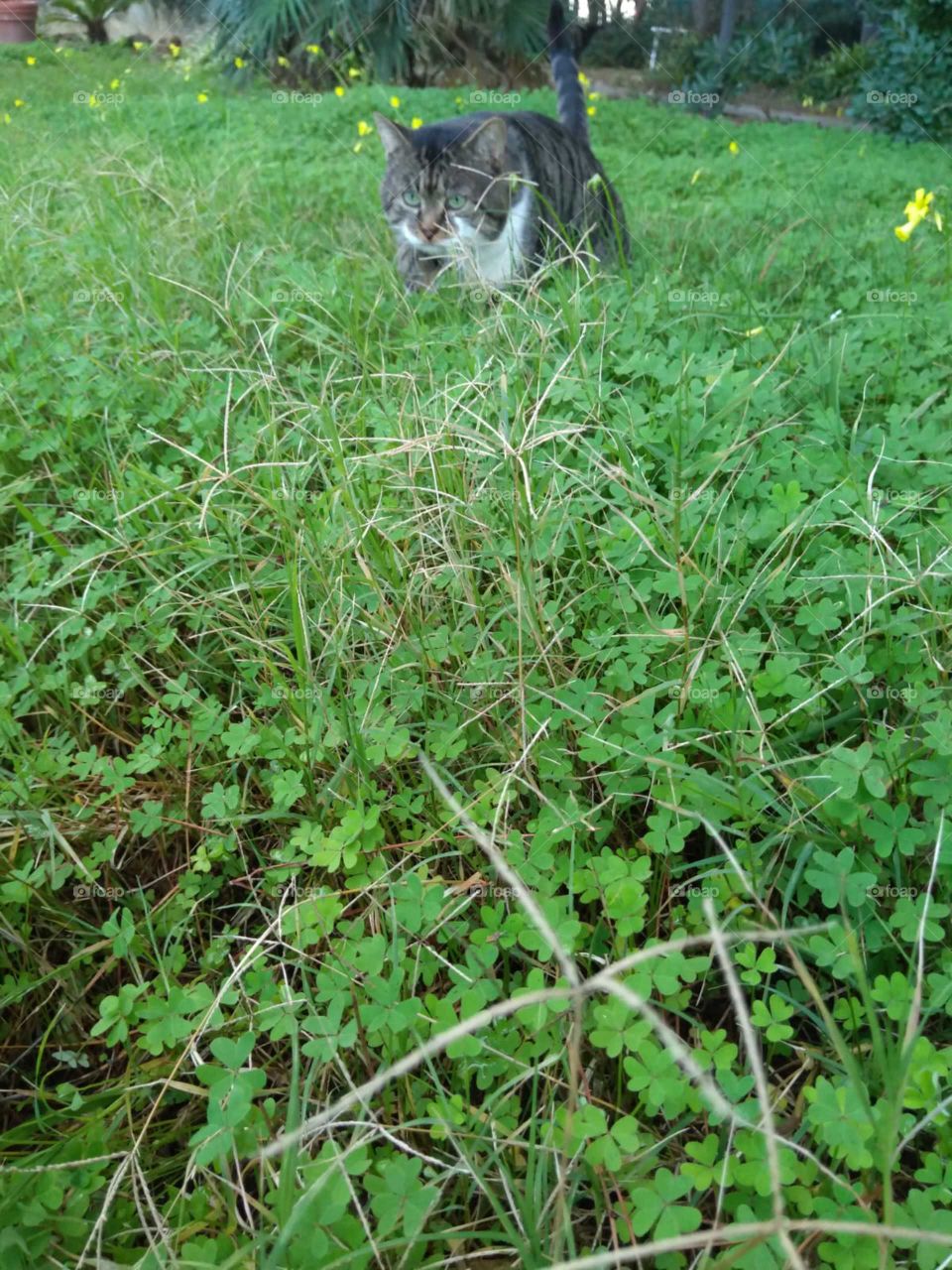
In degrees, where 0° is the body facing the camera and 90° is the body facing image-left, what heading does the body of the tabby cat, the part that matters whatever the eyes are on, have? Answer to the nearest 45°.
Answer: approximately 45°

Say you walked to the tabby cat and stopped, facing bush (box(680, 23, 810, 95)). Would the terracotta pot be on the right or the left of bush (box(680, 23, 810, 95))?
left

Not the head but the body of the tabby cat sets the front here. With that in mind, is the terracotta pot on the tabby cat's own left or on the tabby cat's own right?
on the tabby cat's own right

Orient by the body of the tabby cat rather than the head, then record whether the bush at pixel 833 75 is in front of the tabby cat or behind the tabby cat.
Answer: behind

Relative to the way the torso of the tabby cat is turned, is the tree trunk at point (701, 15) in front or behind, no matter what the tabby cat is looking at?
behind
